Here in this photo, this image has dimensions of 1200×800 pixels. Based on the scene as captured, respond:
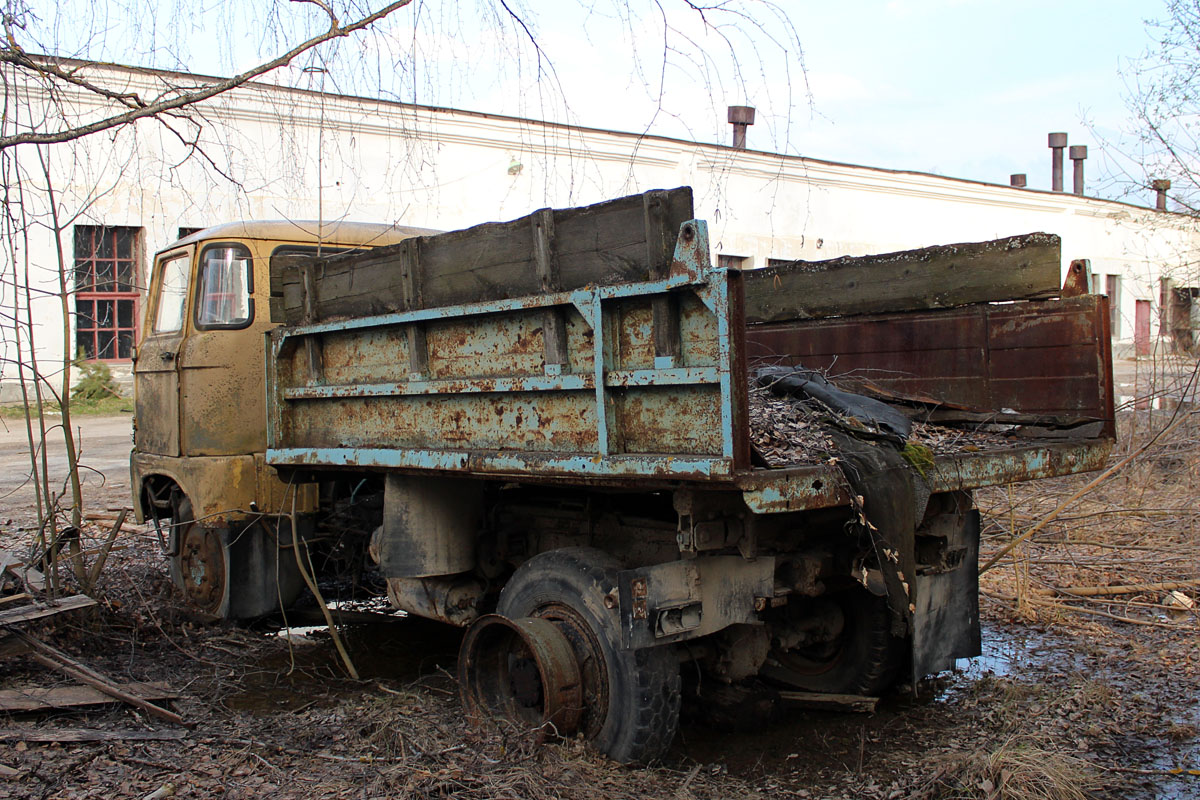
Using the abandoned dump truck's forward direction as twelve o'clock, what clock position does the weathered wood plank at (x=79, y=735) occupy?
The weathered wood plank is roughly at 10 o'clock from the abandoned dump truck.

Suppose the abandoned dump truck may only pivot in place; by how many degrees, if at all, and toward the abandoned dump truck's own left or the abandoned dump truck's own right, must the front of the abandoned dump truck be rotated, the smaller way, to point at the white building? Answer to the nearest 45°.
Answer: approximately 45° to the abandoned dump truck's own right

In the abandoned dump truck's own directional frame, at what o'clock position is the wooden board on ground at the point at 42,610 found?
The wooden board on ground is roughly at 11 o'clock from the abandoned dump truck.

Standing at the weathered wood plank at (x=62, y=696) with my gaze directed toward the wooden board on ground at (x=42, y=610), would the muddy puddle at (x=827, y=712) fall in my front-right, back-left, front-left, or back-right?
back-right

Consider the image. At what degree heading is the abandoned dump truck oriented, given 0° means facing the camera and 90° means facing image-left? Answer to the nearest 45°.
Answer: approximately 135°

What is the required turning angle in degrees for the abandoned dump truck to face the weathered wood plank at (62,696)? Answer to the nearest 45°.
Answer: approximately 45° to its left
